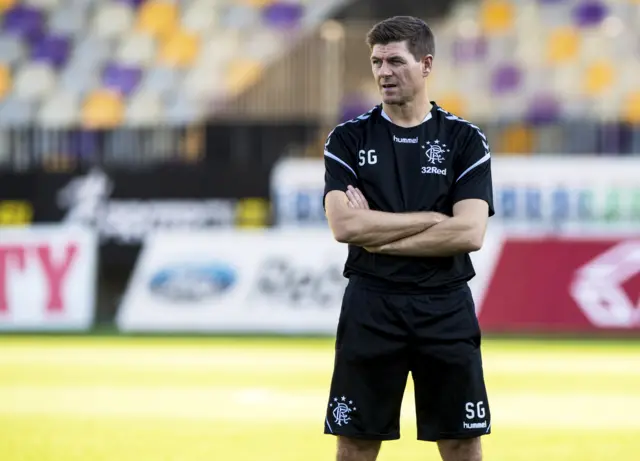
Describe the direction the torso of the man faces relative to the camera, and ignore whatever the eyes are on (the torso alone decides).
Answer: toward the camera

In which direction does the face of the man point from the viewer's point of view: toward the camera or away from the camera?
toward the camera

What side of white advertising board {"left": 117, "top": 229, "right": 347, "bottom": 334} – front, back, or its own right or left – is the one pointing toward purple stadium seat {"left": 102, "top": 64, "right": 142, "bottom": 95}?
back

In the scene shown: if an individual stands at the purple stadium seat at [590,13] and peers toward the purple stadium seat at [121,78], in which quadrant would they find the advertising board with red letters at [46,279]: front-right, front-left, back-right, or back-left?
front-left

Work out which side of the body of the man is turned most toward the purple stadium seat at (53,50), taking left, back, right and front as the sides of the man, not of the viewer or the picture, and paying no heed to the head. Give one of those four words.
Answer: back

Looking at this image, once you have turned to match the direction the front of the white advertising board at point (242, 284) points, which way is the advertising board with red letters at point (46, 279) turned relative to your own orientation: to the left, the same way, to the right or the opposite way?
the same way

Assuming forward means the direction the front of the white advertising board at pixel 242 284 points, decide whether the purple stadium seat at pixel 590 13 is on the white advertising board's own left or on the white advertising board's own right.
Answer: on the white advertising board's own left

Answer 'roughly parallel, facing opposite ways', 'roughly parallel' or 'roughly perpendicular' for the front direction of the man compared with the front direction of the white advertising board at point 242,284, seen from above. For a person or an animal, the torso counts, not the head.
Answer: roughly parallel

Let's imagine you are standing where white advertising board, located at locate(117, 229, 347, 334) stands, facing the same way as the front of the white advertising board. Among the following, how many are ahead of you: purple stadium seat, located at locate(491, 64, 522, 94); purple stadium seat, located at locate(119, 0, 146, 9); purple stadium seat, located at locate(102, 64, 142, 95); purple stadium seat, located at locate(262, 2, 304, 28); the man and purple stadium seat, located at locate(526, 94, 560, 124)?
1

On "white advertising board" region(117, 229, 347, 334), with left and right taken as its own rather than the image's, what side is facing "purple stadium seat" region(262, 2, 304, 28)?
back

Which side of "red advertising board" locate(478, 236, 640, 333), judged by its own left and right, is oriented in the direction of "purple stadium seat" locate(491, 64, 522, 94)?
back

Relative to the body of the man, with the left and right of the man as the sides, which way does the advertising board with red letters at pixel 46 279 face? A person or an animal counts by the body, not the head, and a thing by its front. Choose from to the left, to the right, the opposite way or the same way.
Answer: the same way

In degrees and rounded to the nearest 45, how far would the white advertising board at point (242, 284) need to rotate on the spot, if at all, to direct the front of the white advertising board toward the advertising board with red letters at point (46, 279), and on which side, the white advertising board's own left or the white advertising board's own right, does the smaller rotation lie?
approximately 90° to the white advertising board's own right

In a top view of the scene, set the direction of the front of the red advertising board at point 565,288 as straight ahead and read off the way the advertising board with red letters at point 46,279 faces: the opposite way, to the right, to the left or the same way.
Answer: the same way

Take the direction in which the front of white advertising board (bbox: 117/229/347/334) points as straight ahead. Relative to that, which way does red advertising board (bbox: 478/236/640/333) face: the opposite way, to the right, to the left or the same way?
the same way

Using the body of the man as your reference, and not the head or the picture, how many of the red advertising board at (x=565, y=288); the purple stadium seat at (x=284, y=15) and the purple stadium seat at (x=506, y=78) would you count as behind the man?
3

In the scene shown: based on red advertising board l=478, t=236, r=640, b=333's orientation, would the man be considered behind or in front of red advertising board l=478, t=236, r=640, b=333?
in front

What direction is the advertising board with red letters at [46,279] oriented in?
toward the camera
